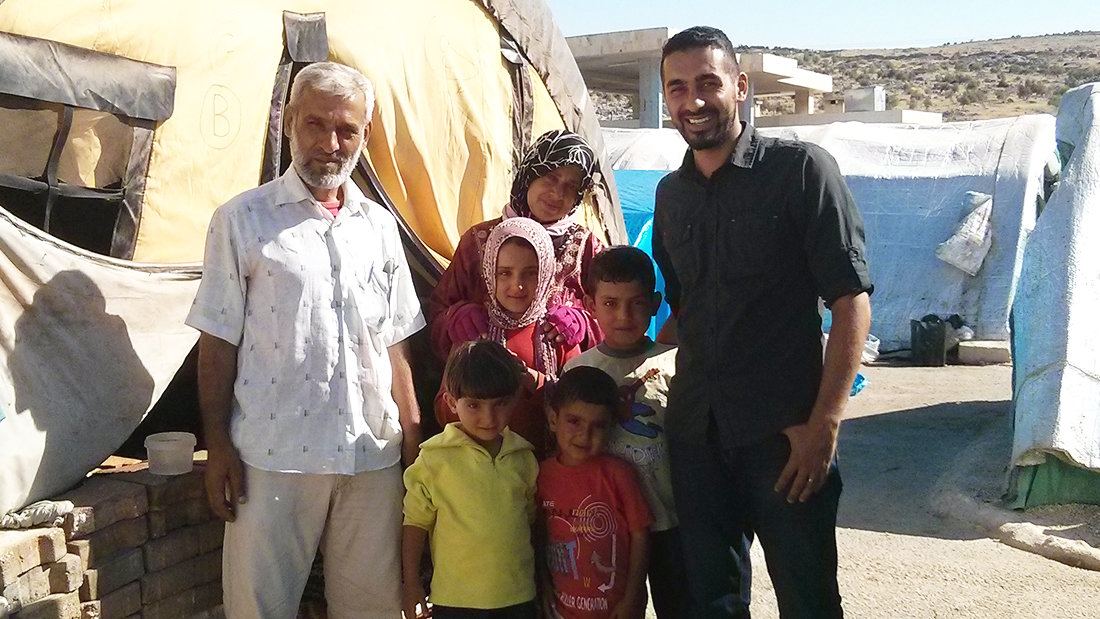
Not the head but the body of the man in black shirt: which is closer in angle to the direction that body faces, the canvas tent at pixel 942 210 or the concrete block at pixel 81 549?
the concrete block

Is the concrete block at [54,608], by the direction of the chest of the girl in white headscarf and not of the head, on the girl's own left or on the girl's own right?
on the girl's own right

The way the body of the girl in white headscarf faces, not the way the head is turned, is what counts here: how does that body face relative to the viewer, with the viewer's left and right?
facing the viewer

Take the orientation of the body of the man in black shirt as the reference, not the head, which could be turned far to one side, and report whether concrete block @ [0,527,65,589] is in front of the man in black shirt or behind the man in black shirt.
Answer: in front

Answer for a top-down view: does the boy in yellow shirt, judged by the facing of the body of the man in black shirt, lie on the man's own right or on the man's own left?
on the man's own right

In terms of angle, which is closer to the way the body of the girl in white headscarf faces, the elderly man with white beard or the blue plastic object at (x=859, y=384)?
the elderly man with white beard

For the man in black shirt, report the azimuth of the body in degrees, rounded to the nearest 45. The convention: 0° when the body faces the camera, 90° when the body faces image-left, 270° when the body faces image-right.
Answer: approximately 45°

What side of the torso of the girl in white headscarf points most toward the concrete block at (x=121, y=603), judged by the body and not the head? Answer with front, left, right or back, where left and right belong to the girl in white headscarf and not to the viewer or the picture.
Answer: right

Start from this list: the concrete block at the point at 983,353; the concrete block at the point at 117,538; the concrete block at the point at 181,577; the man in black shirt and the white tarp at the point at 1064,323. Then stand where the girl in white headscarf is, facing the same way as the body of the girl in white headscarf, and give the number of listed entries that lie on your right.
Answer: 2

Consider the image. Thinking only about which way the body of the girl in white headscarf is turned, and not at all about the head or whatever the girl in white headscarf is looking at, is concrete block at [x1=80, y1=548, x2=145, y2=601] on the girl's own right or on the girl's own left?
on the girl's own right

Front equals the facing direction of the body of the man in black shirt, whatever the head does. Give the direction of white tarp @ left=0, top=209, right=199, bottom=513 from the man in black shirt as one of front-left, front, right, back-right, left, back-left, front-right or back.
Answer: front-right

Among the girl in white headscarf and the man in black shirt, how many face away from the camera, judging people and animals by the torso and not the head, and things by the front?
0

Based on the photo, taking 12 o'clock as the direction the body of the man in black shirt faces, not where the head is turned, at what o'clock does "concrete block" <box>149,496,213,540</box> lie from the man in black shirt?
The concrete block is roughly at 2 o'clock from the man in black shirt.
